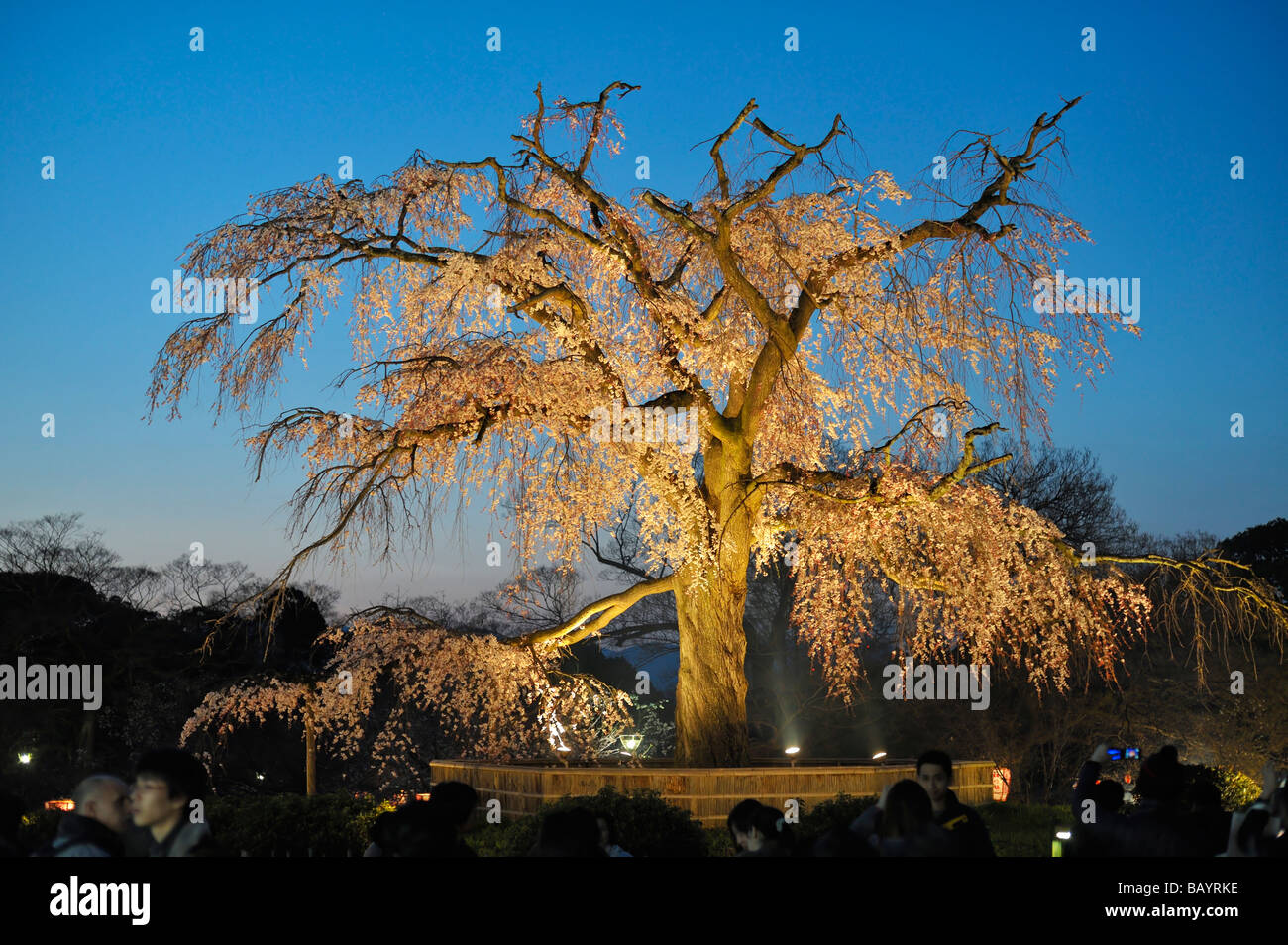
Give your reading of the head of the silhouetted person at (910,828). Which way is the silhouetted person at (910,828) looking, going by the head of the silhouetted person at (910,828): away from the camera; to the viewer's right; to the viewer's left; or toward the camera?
away from the camera

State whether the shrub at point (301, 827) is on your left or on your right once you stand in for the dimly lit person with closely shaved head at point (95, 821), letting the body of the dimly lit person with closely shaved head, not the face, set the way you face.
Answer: on your left

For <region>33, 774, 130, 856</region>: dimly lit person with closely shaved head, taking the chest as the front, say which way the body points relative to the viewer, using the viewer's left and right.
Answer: facing to the right of the viewer
